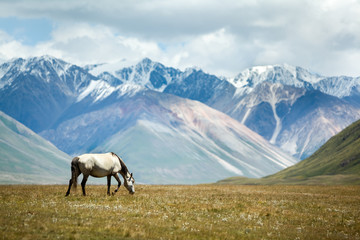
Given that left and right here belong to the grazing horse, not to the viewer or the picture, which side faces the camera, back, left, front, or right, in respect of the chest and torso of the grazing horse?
right
